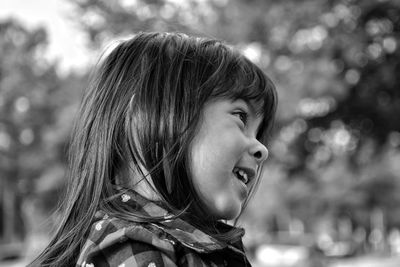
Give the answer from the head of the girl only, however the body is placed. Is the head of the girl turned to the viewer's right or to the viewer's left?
to the viewer's right

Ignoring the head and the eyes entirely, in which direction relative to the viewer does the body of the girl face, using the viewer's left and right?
facing to the right of the viewer
